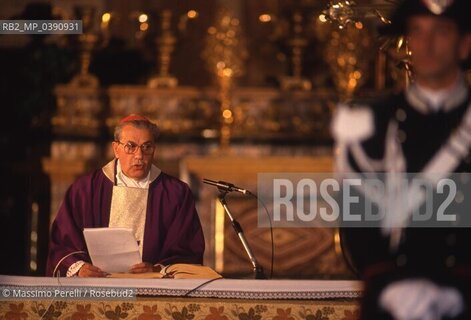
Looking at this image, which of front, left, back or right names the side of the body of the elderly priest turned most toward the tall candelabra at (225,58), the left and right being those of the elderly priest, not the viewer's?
back

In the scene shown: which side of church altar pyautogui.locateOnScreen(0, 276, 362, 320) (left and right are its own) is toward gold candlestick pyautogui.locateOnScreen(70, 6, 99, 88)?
back

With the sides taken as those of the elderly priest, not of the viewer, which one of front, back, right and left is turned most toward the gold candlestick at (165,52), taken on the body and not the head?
back

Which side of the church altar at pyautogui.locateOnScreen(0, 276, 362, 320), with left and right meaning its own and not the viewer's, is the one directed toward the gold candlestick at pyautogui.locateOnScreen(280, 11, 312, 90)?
back

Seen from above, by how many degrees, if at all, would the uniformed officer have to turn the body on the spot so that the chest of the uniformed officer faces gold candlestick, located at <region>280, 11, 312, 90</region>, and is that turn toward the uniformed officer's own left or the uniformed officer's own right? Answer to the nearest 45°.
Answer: approximately 180°

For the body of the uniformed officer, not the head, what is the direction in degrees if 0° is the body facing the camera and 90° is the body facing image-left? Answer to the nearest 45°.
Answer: approximately 0°

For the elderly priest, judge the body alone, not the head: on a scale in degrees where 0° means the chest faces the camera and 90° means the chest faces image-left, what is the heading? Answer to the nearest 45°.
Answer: approximately 0°

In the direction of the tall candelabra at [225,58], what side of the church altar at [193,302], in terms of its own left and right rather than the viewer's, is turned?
back
